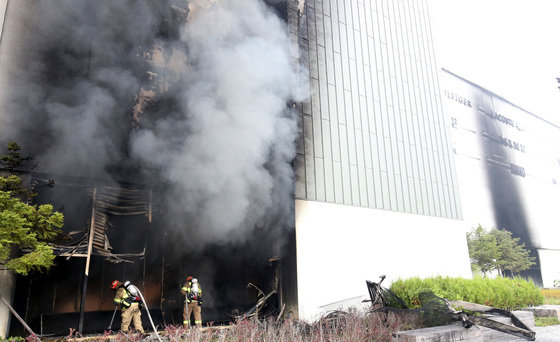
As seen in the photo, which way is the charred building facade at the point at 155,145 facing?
toward the camera

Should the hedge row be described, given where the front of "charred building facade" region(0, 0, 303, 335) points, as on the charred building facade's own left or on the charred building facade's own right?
on the charred building facade's own left
